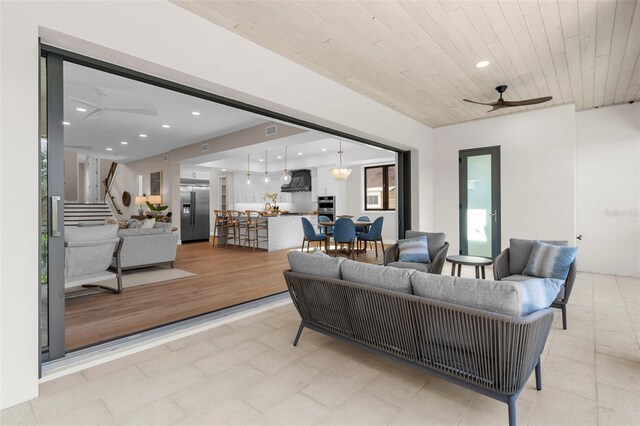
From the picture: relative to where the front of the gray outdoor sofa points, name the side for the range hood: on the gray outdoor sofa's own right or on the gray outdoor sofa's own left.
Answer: on the gray outdoor sofa's own left

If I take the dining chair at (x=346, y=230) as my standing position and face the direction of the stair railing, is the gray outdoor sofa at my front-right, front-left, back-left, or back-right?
back-left

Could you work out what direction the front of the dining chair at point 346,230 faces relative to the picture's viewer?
facing away from the viewer

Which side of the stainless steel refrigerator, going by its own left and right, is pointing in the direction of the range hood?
left

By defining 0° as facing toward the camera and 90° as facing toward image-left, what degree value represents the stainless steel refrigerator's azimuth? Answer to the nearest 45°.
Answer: approximately 0°

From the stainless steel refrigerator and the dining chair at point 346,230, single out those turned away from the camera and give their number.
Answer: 1

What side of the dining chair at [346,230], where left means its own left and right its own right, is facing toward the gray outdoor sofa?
back

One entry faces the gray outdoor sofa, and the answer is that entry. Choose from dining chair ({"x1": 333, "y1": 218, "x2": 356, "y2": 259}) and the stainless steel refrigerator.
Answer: the stainless steel refrigerator

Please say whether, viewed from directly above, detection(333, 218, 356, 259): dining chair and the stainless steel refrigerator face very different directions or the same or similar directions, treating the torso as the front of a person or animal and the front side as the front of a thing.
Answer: very different directions

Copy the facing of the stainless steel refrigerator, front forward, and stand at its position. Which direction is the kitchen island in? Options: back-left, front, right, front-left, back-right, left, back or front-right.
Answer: front-left

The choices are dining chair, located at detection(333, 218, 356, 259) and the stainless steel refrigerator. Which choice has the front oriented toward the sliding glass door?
the stainless steel refrigerator

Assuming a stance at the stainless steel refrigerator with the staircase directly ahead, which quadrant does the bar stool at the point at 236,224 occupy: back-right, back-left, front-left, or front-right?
back-left
